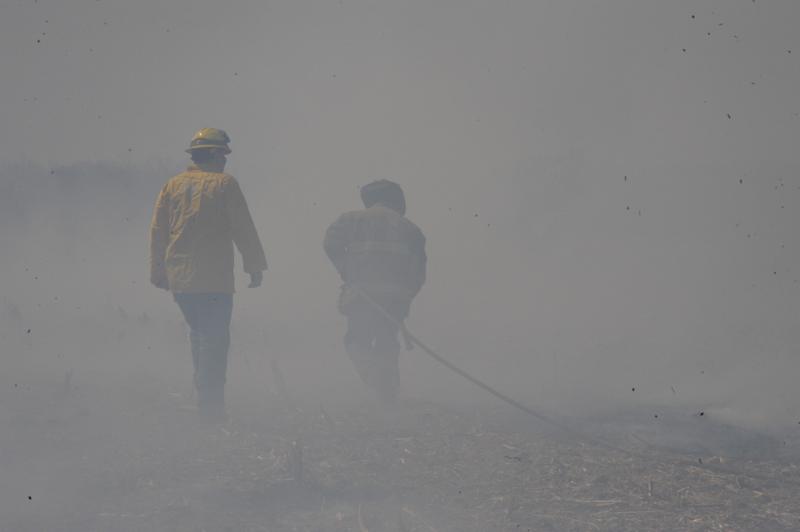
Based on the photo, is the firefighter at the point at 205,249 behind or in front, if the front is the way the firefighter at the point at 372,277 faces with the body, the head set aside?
behind

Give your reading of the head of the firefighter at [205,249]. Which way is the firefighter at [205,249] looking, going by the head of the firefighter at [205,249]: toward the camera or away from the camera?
away from the camera

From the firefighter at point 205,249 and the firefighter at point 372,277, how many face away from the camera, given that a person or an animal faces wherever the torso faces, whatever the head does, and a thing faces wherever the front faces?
2

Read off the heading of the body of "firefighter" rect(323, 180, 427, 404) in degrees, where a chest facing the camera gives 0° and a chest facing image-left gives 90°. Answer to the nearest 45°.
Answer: approximately 180°

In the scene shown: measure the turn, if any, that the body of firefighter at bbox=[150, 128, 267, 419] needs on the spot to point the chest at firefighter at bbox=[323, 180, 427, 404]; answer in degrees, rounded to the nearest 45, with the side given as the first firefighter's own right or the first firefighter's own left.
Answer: approximately 45° to the first firefighter's own right

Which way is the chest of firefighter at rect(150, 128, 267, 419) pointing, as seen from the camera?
away from the camera
